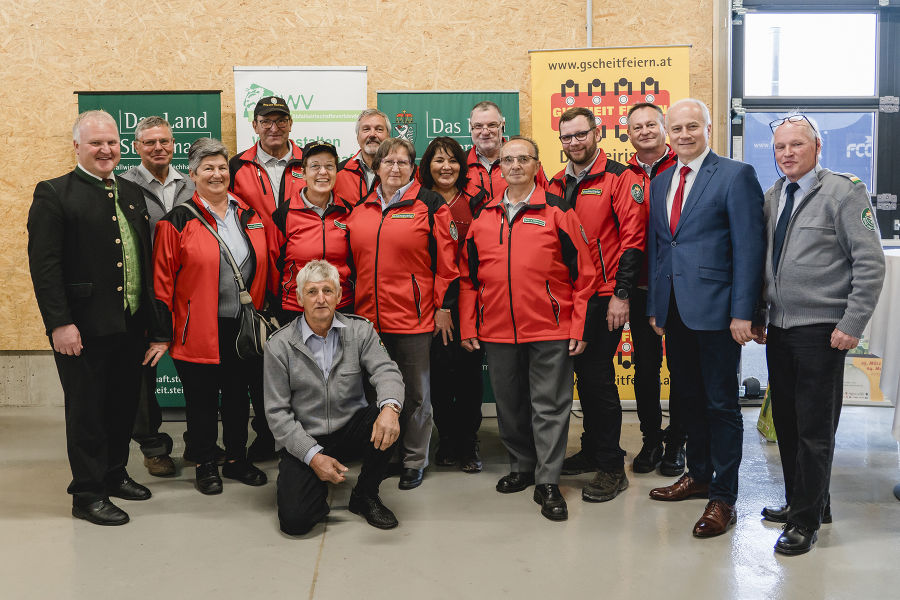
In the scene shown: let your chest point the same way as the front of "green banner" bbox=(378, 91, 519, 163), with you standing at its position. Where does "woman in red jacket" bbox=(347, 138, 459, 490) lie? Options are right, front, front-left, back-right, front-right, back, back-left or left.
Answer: front

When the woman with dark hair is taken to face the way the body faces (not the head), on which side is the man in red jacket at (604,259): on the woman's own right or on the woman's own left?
on the woman's own left

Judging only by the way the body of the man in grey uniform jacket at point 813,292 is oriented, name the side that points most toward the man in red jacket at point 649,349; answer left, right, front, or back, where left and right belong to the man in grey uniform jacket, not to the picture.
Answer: right

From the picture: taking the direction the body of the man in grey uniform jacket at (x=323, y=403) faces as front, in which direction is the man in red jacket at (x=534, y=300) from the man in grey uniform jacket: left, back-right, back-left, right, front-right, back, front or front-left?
left

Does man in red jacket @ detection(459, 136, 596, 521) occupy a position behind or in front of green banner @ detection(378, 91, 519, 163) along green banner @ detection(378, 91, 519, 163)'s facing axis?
in front

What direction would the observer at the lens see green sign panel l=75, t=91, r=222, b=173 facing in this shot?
facing the viewer

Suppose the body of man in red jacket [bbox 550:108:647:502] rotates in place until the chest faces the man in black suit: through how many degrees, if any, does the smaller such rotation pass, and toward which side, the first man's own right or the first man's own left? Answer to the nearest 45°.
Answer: approximately 45° to the first man's own right

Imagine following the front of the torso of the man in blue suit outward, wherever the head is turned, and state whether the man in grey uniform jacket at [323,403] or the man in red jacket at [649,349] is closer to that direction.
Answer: the man in grey uniform jacket

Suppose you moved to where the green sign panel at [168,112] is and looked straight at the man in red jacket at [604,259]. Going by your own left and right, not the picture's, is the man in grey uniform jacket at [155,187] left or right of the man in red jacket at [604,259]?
right

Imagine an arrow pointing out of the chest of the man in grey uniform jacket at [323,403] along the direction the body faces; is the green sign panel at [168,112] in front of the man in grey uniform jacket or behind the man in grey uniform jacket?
behind

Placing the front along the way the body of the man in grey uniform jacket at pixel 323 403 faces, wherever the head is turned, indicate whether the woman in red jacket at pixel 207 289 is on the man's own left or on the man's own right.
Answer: on the man's own right

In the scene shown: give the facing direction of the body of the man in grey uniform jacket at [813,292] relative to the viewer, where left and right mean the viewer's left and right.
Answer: facing the viewer and to the left of the viewer

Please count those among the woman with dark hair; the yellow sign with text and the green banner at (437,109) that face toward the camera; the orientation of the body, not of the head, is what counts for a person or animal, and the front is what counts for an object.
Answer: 3

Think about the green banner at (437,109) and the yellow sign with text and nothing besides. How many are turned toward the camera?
2

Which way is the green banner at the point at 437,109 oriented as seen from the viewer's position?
toward the camera
